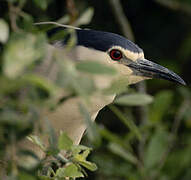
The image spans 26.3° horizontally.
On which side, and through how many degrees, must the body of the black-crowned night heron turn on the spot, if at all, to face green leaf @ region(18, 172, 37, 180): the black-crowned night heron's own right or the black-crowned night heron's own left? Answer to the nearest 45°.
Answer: approximately 90° to the black-crowned night heron's own right

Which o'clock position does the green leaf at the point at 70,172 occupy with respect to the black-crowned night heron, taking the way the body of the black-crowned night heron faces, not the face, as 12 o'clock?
The green leaf is roughly at 3 o'clock from the black-crowned night heron.

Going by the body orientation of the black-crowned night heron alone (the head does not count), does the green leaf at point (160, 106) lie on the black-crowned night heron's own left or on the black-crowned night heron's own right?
on the black-crowned night heron's own left

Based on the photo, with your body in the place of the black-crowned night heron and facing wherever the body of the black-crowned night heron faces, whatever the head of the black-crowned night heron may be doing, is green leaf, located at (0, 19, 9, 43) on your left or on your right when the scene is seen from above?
on your right

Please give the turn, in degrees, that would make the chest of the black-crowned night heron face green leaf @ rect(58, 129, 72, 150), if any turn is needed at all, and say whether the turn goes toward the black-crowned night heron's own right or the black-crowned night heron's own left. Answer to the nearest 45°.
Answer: approximately 90° to the black-crowned night heron's own right

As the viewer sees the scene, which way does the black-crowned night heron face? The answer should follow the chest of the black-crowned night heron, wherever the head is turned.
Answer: to the viewer's right
